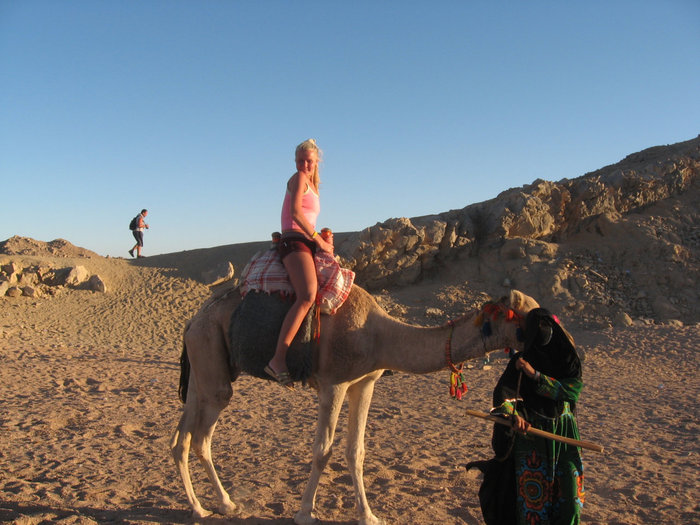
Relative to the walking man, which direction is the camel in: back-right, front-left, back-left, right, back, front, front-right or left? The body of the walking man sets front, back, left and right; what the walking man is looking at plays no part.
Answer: right

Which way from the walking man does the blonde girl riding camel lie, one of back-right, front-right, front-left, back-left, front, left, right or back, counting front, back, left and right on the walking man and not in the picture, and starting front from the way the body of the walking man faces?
right

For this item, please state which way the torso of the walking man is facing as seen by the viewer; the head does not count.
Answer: to the viewer's right

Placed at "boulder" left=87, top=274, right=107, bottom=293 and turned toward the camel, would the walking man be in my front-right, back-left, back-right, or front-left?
back-left

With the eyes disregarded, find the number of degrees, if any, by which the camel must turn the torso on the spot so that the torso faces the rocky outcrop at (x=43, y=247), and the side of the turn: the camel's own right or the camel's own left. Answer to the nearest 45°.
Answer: approximately 135° to the camel's own left

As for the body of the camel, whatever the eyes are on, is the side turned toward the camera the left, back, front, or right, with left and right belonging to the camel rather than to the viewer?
right
